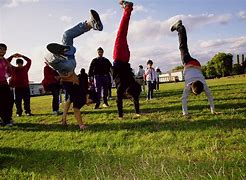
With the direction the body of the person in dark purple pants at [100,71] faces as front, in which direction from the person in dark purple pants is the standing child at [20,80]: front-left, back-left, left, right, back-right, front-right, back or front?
right

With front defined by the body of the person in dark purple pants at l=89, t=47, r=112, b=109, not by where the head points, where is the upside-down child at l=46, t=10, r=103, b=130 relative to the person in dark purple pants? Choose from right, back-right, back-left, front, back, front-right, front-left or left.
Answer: front

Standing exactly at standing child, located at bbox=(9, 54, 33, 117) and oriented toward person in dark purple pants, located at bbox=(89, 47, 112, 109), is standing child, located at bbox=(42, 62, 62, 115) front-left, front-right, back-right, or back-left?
front-right

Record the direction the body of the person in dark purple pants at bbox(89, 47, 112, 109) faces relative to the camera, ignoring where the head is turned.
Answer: toward the camera

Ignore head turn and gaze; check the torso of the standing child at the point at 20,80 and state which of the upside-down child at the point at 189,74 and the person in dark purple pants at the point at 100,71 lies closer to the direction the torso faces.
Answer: the upside-down child

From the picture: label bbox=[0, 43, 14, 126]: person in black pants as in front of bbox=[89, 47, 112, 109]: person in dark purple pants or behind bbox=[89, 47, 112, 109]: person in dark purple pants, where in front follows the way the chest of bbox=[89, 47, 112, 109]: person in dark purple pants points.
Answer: in front

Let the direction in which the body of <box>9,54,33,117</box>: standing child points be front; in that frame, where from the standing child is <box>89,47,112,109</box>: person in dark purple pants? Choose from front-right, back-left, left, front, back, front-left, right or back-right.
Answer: left

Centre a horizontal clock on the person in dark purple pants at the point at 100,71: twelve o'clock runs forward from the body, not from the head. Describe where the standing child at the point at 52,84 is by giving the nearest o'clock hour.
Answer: The standing child is roughly at 2 o'clock from the person in dark purple pants.

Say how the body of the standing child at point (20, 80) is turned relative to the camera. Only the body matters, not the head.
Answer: toward the camera

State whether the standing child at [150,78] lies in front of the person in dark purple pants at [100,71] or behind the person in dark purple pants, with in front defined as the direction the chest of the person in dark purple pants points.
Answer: behind

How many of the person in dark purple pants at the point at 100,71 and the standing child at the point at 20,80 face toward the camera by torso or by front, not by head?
2

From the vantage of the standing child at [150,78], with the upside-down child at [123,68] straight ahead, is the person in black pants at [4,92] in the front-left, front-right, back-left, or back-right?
front-right
